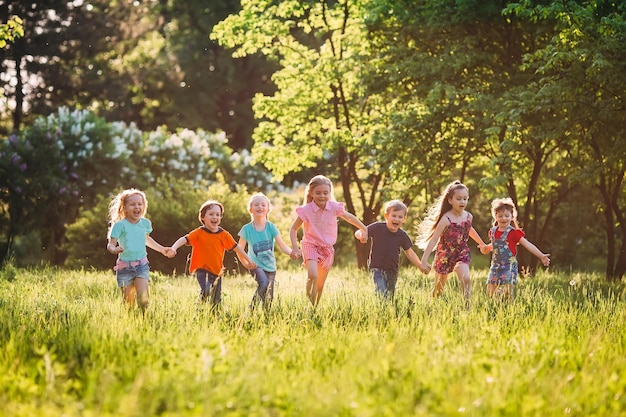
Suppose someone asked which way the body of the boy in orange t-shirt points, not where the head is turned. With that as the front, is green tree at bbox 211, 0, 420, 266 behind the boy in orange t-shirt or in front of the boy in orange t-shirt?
behind

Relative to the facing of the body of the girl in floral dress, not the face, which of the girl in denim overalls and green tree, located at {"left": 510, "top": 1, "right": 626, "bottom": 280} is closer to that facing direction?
the girl in denim overalls

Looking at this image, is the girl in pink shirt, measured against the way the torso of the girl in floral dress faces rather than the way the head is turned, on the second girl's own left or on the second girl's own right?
on the second girl's own right

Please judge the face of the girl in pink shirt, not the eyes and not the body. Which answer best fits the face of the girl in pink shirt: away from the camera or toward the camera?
toward the camera

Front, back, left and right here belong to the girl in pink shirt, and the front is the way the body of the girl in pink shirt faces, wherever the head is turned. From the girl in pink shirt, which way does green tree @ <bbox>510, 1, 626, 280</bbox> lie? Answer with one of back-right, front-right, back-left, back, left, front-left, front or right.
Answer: back-left

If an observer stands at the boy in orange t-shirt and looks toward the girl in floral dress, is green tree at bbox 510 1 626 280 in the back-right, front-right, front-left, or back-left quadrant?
front-left

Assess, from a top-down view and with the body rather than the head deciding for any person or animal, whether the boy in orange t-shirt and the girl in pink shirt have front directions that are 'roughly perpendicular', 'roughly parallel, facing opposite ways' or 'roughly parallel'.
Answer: roughly parallel

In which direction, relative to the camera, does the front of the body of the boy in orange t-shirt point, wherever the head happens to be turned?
toward the camera

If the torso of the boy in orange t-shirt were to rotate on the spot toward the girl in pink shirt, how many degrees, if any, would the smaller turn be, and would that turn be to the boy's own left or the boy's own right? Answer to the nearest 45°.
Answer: approximately 90° to the boy's own left

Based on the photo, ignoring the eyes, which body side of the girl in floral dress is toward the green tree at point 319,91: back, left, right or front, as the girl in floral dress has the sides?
back

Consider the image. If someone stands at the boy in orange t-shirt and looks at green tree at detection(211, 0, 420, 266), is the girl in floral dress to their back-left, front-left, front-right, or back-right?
front-right

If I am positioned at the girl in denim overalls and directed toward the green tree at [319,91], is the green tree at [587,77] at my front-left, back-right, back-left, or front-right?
front-right

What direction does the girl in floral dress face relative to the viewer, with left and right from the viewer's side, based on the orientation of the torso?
facing the viewer and to the right of the viewer

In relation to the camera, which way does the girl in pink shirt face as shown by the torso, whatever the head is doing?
toward the camera

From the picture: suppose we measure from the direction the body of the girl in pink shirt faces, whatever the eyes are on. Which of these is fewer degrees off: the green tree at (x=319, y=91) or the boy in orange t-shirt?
the boy in orange t-shirt

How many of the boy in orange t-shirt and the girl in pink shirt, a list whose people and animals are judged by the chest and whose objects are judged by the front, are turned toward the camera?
2

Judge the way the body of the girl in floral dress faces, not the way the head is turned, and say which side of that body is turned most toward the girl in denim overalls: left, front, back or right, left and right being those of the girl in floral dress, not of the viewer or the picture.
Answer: left
